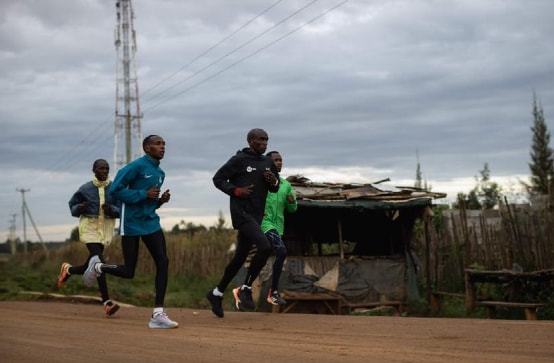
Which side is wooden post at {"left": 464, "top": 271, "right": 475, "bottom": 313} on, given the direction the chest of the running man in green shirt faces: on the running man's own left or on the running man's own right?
on the running man's own left

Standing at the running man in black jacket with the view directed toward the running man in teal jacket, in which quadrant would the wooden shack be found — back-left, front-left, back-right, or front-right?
back-right

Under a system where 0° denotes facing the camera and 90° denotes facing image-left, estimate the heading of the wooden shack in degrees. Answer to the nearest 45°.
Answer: approximately 0°
